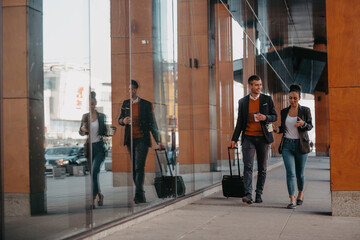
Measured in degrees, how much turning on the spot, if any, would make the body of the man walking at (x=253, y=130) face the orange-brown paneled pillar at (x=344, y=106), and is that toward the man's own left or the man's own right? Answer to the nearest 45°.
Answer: approximately 45° to the man's own left

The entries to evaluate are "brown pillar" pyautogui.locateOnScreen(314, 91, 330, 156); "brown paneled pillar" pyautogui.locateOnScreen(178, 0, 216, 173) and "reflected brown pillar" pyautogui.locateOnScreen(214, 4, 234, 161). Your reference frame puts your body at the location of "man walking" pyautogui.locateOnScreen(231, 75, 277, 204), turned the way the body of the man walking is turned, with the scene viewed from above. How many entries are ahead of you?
0

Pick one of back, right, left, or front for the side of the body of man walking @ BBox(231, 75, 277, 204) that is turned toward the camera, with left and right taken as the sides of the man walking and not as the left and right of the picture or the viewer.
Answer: front

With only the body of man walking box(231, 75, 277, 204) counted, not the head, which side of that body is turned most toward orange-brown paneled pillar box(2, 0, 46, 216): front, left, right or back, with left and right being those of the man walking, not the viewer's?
right

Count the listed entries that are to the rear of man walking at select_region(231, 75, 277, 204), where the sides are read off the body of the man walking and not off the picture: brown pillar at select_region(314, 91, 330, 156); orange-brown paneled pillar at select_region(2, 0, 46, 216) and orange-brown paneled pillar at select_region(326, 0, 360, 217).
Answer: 1

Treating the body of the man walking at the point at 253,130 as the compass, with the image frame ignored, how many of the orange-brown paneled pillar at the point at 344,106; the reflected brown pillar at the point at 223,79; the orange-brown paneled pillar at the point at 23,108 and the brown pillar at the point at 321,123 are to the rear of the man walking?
2

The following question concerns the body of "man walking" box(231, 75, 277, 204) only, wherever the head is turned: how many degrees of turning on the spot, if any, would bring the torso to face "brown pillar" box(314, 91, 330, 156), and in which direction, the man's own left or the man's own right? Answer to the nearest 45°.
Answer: approximately 180°

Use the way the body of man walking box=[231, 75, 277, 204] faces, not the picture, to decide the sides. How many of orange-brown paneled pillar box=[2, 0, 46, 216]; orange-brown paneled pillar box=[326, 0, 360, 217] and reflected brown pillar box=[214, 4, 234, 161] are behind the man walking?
1

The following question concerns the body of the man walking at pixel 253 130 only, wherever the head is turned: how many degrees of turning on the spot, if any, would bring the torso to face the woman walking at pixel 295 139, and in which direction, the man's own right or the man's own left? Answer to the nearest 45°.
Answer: approximately 90° to the man's own left

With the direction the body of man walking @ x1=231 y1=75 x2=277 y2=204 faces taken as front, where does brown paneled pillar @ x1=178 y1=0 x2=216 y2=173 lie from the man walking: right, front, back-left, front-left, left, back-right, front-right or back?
back-right

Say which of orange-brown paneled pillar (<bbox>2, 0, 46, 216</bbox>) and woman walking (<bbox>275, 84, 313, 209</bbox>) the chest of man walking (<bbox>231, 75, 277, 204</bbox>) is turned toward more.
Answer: the orange-brown paneled pillar

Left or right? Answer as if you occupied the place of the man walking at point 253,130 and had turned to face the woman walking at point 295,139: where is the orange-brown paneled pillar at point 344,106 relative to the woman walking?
right

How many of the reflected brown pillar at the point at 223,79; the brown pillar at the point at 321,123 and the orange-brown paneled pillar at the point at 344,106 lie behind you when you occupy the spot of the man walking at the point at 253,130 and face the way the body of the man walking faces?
2

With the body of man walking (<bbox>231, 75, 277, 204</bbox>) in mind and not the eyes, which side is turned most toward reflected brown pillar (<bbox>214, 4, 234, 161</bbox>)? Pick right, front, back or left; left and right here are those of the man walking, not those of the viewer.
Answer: back

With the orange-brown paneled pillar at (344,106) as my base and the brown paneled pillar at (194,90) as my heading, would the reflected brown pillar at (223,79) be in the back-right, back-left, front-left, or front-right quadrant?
front-right
